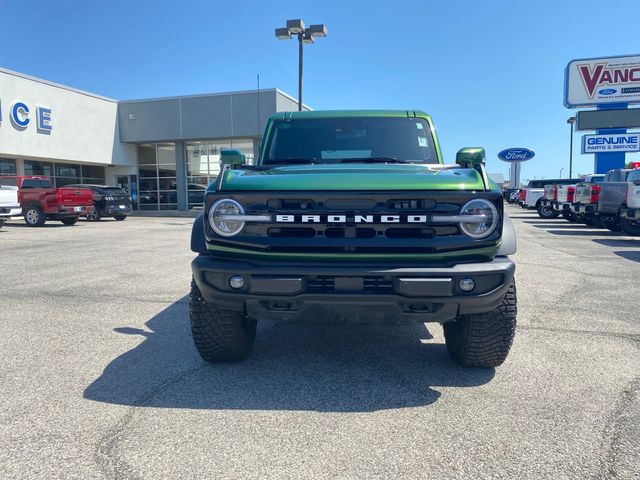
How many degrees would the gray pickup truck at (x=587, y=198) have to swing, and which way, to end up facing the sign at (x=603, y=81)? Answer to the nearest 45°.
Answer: approximately 45° to its left

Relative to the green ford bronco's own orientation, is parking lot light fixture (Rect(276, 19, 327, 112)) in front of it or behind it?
behind

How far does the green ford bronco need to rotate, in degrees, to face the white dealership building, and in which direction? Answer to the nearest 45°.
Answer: approximately 135° to its right

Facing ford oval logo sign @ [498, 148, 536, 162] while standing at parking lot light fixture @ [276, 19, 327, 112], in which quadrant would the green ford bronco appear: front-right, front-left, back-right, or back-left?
back-right

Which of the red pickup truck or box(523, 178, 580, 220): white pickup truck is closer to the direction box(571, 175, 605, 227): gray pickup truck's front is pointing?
the white pickup truck

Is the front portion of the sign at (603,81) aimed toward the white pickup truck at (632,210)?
yes

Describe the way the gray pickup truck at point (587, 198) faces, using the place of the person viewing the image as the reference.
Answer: facing away from the viewer and to the right of the viewer

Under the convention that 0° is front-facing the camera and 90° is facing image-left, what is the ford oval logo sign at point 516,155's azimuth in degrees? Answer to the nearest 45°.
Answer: approximately 0°

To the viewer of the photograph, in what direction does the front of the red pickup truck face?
facing away from the viewer and to the left of the viewer
